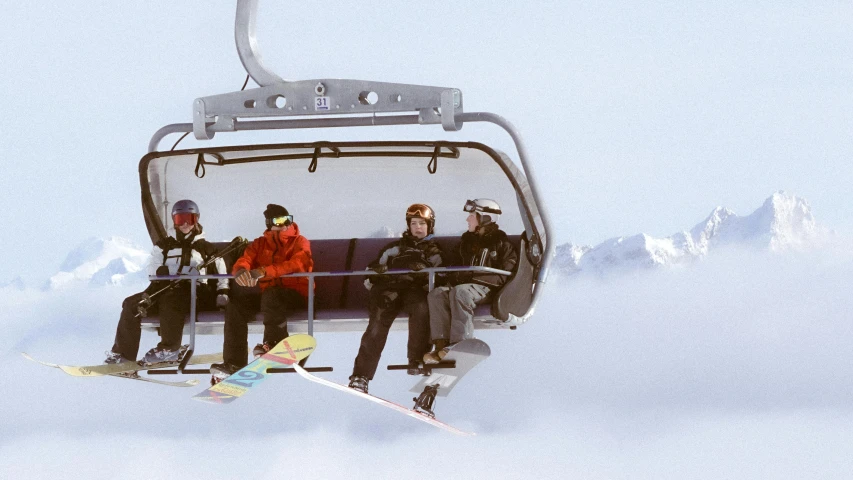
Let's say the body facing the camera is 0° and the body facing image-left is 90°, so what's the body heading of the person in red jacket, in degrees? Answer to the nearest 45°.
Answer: approximately 45°

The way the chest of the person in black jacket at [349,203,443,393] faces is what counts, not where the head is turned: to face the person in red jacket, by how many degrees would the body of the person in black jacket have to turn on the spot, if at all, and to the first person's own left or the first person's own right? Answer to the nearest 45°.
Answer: approximately 90° to the first person's own right

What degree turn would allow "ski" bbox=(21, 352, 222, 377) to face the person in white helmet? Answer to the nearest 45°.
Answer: approximately 135° to its left

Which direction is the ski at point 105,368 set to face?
to the viewer's left

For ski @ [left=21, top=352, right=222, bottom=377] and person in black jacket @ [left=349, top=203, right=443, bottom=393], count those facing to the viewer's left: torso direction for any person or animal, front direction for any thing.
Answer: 1

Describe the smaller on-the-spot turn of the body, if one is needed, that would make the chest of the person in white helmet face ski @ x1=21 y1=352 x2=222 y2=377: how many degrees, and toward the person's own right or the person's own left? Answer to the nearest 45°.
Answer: approximately 45° to the person's own right
